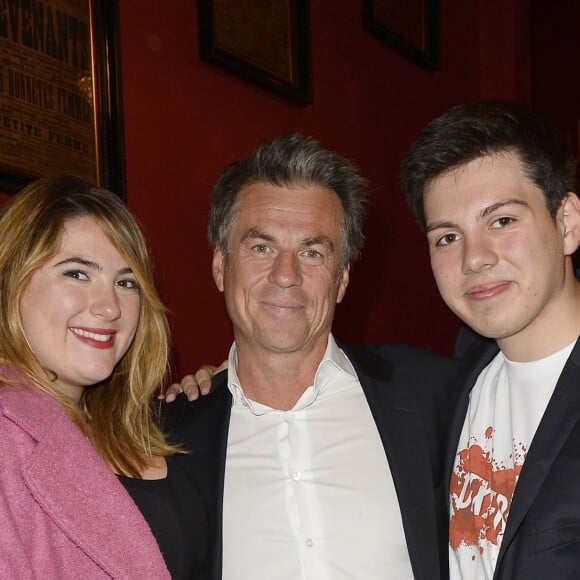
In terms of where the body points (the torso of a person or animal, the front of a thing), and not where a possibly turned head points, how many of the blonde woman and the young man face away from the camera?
0

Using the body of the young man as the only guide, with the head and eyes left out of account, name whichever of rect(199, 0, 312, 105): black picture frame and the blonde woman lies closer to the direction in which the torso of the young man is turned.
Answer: the blonde woman

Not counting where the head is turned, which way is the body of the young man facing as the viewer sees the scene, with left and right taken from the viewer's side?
facing the viewer and to the left of the viewer

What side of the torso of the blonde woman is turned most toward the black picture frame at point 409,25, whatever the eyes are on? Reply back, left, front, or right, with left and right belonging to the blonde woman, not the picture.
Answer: left

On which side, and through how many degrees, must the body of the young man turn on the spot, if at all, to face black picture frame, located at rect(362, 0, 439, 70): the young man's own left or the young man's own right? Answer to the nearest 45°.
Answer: approximately 135° to the young man's own right

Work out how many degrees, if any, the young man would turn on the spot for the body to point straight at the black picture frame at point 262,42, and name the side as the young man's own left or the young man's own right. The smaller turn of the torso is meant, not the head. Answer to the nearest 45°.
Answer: approximately 90° to the young man's own right
